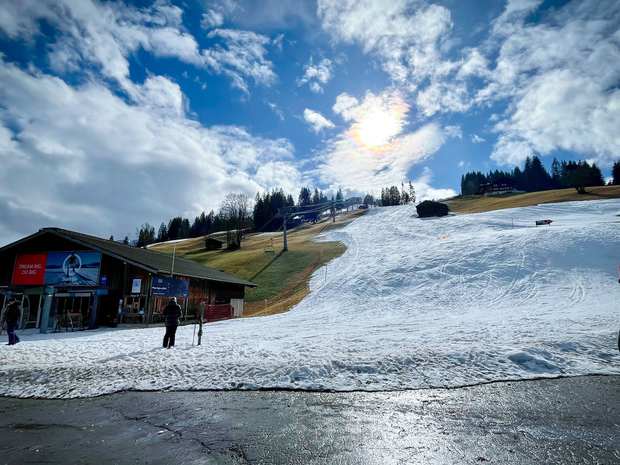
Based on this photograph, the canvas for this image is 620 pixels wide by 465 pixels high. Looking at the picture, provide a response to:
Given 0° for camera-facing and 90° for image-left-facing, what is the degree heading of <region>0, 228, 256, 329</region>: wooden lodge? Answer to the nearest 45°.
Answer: approximately 45°

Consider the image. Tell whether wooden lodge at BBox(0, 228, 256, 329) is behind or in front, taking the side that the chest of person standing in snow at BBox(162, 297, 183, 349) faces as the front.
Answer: in front

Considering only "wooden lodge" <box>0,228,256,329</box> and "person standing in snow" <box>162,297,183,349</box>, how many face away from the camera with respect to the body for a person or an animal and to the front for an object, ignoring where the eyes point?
1

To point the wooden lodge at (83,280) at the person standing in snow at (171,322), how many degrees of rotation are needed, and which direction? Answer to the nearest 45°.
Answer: approximately 45° to its left

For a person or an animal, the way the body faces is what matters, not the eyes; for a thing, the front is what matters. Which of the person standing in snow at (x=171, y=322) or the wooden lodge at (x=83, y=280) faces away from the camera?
the person standing in snow

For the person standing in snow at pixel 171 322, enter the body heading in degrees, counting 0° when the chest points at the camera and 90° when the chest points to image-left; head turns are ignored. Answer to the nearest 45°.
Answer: approximately 180°
